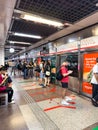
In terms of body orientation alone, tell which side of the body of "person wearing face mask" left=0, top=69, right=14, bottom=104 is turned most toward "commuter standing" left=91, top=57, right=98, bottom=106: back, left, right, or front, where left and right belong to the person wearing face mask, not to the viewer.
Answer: front

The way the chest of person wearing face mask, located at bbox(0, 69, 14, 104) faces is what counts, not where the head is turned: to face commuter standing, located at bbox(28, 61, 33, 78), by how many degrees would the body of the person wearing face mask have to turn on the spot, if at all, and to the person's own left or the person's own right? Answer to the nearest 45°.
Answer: approximately 90° to the person's own left

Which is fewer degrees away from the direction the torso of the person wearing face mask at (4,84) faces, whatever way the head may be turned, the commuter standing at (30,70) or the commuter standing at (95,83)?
the commuter standing at (95,83)

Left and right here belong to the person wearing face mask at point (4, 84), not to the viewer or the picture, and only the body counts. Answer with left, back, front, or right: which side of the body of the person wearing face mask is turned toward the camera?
right
